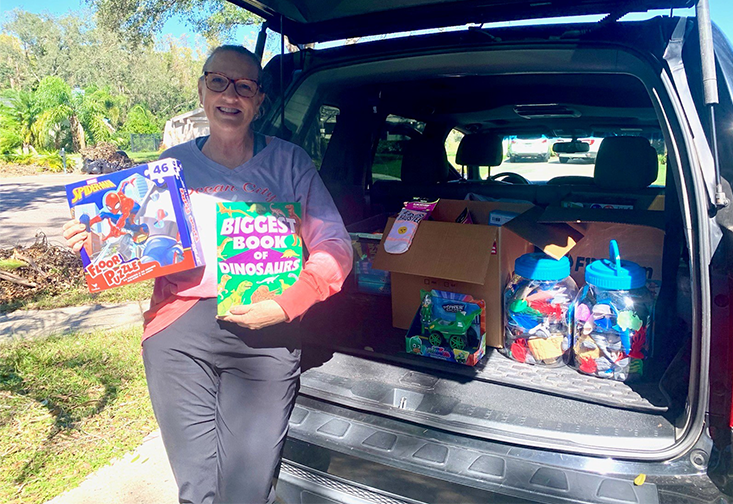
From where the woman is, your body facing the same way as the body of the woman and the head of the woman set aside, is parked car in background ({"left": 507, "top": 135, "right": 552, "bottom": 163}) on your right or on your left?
on your left

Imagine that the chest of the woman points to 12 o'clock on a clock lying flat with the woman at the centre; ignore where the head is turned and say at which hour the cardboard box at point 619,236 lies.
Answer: The cardboard box is roughly at 9 o'clock from the woman.

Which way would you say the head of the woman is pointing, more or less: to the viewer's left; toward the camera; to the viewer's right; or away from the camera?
toward the camera

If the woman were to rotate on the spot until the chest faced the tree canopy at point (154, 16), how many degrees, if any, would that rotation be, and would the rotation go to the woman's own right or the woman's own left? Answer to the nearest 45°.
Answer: approximately 180°

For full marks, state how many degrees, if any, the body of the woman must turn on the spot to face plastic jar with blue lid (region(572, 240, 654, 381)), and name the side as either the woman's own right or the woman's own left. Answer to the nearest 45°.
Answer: approximately 90° to the woman's own left

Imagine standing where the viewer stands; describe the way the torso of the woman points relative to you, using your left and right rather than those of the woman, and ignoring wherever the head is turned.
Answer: facing the viewer

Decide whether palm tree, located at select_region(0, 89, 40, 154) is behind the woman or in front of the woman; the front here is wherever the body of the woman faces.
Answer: behind

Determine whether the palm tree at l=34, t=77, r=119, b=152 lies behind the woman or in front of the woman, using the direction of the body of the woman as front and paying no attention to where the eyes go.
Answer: behind

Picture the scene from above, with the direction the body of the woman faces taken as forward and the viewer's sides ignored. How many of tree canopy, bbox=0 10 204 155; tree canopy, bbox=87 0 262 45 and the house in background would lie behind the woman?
3

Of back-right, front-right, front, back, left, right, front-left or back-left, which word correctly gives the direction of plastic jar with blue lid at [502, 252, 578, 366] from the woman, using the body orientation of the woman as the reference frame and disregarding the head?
left

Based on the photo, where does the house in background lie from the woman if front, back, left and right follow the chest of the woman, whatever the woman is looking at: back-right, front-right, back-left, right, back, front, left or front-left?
back

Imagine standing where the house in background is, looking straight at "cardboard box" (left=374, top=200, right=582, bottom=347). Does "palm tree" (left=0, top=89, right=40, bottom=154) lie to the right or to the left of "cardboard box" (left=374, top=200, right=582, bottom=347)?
right
